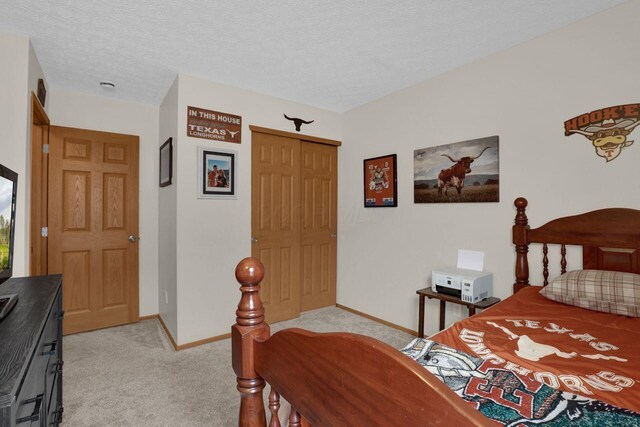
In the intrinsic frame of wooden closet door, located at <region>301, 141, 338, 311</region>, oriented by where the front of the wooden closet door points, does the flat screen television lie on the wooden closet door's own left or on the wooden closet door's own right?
on the wooden closet door's own right

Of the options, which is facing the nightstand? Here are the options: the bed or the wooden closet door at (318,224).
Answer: the wooden closet door

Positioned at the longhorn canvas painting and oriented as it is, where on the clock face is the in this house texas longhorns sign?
The in this house texas longhorns sign is roughly at 1 o'clock from the longhorn canvas painting.

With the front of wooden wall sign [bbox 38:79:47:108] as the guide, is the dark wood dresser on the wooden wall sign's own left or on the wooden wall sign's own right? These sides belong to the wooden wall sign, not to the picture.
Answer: on the wooden wall sign's own right

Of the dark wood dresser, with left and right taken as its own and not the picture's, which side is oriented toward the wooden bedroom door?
left

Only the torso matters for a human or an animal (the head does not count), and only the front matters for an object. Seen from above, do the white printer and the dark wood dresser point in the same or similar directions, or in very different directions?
very different directions
